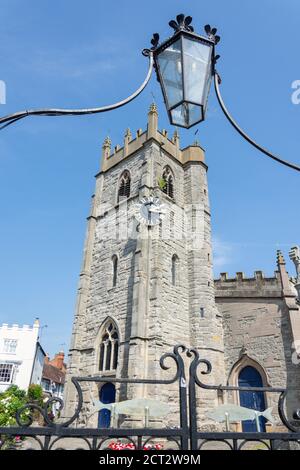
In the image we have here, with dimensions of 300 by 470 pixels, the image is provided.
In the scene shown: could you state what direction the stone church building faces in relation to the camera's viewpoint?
facing the viewer and to the left of the viewer

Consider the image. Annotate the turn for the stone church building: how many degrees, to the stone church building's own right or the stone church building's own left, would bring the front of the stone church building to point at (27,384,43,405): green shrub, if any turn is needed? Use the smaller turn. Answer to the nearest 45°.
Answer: approximately 90° to the stone church building's own right

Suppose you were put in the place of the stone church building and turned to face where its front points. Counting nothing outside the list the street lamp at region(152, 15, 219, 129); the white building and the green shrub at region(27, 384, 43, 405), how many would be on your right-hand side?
2

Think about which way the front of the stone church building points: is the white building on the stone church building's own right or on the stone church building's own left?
on the stone church building's own right

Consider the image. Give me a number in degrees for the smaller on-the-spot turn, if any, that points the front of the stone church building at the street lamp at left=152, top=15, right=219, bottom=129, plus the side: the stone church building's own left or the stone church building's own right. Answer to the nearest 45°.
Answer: approximately 45° to the stone church building's own left

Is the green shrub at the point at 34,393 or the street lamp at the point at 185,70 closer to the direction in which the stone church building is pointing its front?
the street lamp

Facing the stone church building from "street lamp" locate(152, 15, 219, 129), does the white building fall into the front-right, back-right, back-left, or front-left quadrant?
front-left
